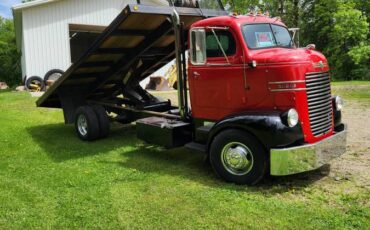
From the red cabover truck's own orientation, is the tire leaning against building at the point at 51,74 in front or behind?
behind

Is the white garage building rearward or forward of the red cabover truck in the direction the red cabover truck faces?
rearward

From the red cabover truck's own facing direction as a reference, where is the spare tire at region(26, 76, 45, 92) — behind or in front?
behind

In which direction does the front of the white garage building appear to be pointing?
toward the camera

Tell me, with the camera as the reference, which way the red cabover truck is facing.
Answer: facing the viewer and to the right of the viewer

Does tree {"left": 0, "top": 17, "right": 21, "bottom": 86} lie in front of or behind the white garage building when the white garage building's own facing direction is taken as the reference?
behind

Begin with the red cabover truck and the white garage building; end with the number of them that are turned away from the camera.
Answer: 0
